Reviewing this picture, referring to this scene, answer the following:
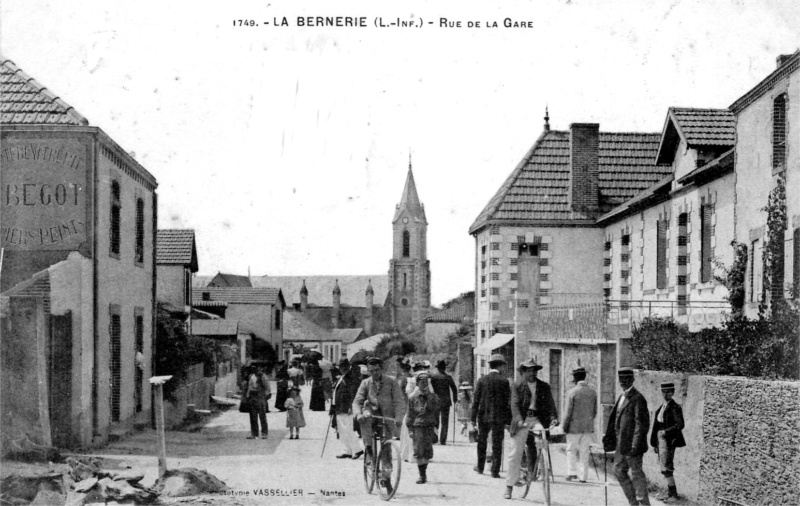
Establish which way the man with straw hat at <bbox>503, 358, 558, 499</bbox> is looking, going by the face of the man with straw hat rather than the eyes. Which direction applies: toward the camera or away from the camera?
toward the camera

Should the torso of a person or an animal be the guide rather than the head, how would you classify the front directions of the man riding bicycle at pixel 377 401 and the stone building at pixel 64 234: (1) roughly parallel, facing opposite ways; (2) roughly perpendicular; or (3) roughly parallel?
roughly perpendicular

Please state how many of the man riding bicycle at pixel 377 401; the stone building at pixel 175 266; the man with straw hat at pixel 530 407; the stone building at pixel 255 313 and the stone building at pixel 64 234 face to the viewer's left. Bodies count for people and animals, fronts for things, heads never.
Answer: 0

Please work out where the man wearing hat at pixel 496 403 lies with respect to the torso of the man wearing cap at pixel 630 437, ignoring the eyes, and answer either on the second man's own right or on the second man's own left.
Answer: on the second man's own right

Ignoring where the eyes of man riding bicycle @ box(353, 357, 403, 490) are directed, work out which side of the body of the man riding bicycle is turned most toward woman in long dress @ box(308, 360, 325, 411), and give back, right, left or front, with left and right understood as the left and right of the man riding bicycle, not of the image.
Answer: back

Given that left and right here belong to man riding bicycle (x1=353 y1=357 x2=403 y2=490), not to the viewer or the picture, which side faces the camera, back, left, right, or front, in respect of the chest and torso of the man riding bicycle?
front

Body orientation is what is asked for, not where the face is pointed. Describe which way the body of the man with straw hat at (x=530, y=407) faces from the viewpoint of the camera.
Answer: toward the camera

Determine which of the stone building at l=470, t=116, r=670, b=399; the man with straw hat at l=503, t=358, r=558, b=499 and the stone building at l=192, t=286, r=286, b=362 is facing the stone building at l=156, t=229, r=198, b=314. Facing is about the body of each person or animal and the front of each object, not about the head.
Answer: the stone building at l=470, t=116, r=670, b=399

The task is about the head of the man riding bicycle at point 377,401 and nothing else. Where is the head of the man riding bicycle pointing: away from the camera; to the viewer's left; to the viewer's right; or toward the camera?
toward the camera

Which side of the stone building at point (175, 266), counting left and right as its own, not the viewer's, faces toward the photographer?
right

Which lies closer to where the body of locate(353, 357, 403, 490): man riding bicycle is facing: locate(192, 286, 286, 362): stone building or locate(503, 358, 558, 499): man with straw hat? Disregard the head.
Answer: the man with straw hat

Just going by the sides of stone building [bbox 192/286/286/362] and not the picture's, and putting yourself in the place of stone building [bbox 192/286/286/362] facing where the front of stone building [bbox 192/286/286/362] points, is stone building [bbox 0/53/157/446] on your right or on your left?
on your right

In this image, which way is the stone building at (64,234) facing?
to the viewer's right
